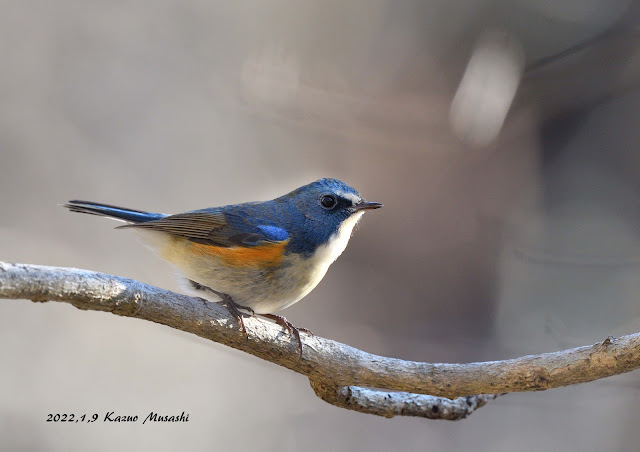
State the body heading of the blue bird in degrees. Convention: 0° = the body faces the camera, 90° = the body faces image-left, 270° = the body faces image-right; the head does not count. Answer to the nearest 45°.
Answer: approximately 270°
